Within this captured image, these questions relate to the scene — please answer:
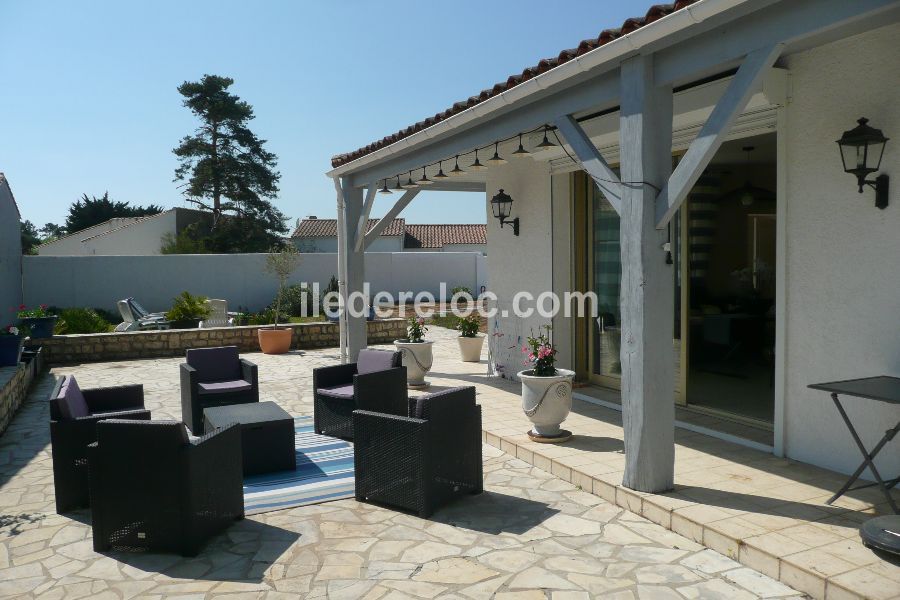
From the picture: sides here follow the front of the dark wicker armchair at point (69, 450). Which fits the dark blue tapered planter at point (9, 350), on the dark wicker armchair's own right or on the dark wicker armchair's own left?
on the dark wicker armchair's own left

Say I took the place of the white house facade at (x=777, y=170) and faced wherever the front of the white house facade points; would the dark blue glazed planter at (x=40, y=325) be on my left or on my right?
on my right

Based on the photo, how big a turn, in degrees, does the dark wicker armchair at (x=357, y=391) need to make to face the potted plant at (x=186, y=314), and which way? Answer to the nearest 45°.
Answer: approximately 90° to its right

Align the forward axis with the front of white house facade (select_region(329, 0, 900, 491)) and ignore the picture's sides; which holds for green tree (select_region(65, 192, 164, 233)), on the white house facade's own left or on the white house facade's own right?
on the white house facade's own right

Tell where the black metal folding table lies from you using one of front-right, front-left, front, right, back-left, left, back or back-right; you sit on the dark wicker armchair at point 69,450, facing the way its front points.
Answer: front-right

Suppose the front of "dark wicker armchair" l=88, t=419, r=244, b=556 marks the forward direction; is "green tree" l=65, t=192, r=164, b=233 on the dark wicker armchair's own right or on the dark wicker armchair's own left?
on the dark wicker armchair's own left

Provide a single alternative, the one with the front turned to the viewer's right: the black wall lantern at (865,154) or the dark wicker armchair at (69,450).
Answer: the dark wicker armchair

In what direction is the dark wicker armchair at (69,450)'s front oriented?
to the viewer's right

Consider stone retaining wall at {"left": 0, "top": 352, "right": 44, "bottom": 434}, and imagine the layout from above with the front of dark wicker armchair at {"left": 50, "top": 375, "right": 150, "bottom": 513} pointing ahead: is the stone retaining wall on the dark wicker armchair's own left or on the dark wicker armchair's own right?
on the dark wicker armchair's own left

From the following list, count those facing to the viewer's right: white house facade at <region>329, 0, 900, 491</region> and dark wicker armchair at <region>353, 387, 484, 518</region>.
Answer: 0

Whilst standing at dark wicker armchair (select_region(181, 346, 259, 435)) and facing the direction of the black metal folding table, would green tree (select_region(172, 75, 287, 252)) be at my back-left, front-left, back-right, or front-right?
back-left

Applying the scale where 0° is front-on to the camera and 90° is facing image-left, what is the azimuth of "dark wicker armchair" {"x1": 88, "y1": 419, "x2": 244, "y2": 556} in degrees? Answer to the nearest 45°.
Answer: approximately 225°

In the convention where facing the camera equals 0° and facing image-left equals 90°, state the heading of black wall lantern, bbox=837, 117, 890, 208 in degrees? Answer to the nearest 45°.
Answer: approximately 45°

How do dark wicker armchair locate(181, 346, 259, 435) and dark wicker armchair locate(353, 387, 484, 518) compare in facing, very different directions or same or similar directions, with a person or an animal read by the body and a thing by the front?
very different directions

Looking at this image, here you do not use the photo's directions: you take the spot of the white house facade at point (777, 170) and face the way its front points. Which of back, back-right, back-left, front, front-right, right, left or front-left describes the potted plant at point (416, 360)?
right

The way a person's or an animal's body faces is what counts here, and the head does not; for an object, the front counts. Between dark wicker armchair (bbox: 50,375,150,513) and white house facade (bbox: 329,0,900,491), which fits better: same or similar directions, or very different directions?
very different directions

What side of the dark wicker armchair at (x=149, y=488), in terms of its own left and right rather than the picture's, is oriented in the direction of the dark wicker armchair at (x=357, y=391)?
front
